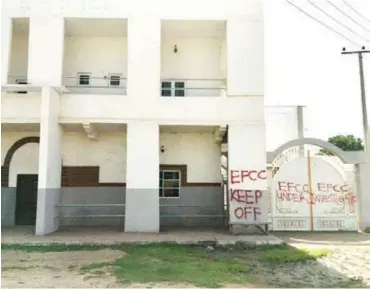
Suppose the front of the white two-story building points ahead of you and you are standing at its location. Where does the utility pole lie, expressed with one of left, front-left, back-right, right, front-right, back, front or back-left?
left

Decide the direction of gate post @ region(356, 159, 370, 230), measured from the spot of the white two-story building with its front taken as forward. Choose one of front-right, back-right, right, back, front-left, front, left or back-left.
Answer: left

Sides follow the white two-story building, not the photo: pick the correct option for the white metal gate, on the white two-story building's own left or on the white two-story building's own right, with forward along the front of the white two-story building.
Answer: on the white two-story building's own left

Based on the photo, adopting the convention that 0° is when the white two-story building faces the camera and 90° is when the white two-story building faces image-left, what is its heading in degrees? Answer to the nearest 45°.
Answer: approximately 0°
